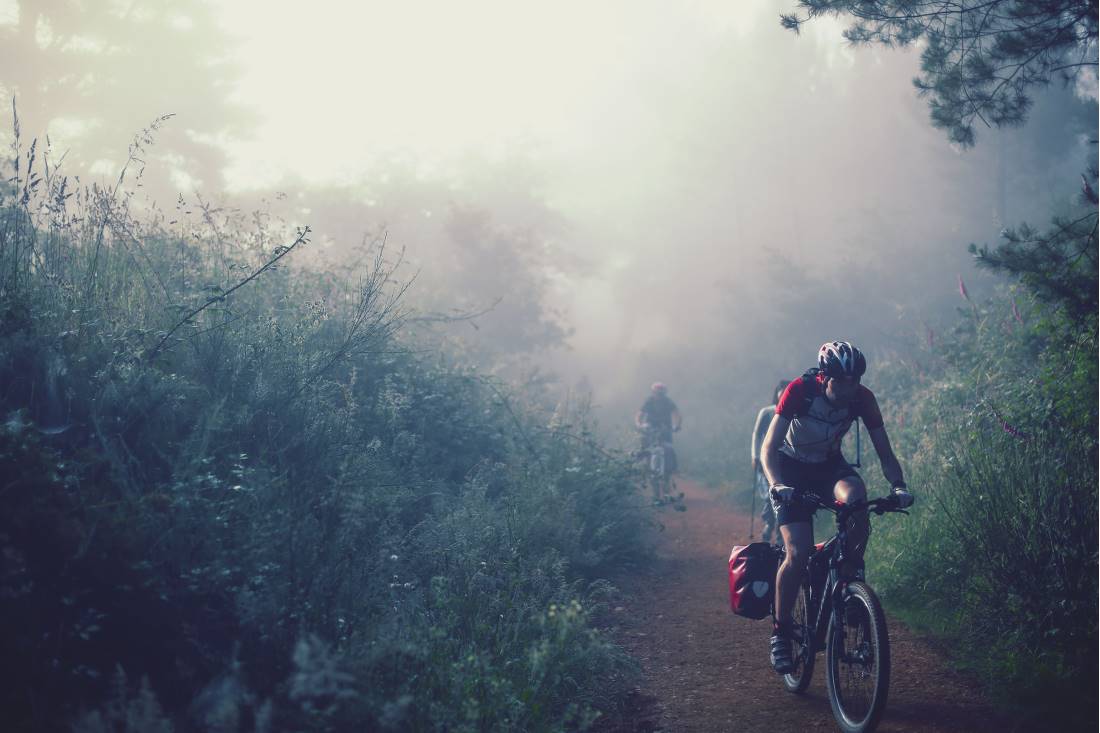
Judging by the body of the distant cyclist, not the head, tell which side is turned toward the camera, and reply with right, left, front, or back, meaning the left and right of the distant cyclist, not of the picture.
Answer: front

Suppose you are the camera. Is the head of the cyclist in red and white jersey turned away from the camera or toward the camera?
toward the camera

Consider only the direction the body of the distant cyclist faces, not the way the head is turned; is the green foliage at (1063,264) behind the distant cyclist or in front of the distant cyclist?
in front

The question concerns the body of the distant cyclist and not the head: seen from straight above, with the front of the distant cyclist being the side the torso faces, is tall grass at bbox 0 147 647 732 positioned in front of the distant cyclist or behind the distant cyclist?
in front

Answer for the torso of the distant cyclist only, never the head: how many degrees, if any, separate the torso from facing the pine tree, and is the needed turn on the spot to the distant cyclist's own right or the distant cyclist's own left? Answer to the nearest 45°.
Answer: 0° — they already face it

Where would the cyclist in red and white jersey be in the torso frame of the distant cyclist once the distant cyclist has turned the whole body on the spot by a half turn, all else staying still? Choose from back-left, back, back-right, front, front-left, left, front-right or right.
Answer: back

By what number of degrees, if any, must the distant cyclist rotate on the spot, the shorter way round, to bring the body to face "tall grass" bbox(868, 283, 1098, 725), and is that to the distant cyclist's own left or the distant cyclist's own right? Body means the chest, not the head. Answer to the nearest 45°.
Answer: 0° — they already face it

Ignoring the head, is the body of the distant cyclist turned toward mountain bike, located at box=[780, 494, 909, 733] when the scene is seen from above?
yes
